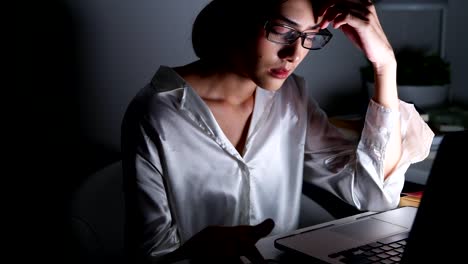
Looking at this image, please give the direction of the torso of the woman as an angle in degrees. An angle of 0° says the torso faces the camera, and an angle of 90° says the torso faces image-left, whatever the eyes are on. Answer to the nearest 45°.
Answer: approximately 315°
